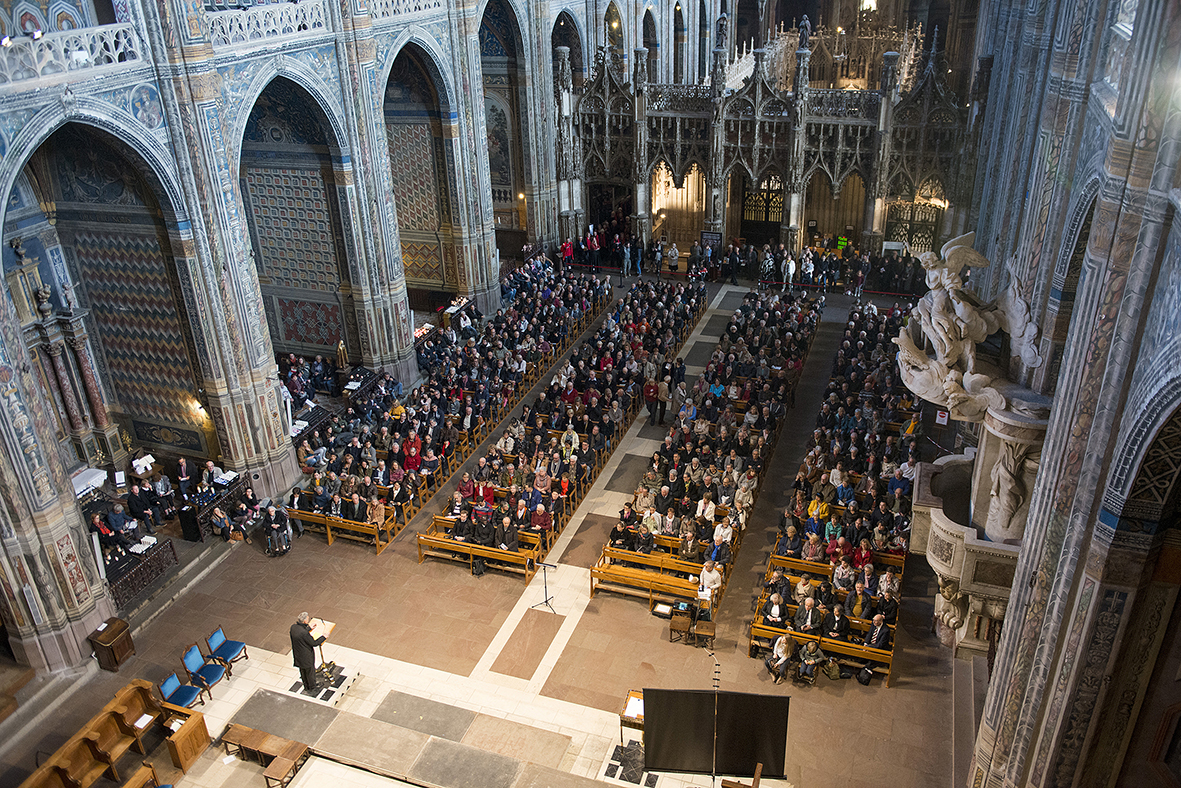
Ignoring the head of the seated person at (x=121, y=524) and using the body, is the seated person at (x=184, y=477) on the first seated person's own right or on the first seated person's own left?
on the first seated person's own left

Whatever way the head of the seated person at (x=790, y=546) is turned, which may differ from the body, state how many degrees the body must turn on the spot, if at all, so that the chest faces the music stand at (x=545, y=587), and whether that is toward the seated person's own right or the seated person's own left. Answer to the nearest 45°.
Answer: approximately 90° to the seated person's own right

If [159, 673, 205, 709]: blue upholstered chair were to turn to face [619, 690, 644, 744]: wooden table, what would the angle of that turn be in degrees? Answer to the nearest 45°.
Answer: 0° — it already faces it

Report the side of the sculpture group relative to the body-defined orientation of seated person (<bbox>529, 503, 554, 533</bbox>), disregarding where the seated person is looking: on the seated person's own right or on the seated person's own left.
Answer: on the seated person's own left

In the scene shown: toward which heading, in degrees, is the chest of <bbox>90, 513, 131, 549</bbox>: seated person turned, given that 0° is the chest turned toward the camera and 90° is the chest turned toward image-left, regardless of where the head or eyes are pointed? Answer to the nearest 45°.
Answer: approximately 315°

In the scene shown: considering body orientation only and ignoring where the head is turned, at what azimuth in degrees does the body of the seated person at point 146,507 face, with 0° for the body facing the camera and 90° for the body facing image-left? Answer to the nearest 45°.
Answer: approximately 315°

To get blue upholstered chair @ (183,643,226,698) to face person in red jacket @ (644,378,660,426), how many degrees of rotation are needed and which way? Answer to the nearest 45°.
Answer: approximately 45° to its left

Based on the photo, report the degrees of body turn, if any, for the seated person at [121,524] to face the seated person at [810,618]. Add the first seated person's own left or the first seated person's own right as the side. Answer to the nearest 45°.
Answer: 0° — they already face them

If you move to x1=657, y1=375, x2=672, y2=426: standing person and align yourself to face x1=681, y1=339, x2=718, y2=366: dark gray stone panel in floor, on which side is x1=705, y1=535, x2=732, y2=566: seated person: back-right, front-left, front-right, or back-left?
back-right

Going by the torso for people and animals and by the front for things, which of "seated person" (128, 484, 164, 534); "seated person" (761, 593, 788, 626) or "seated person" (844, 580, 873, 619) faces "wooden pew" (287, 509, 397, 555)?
"seated person" (128, 484, 164, 534)
